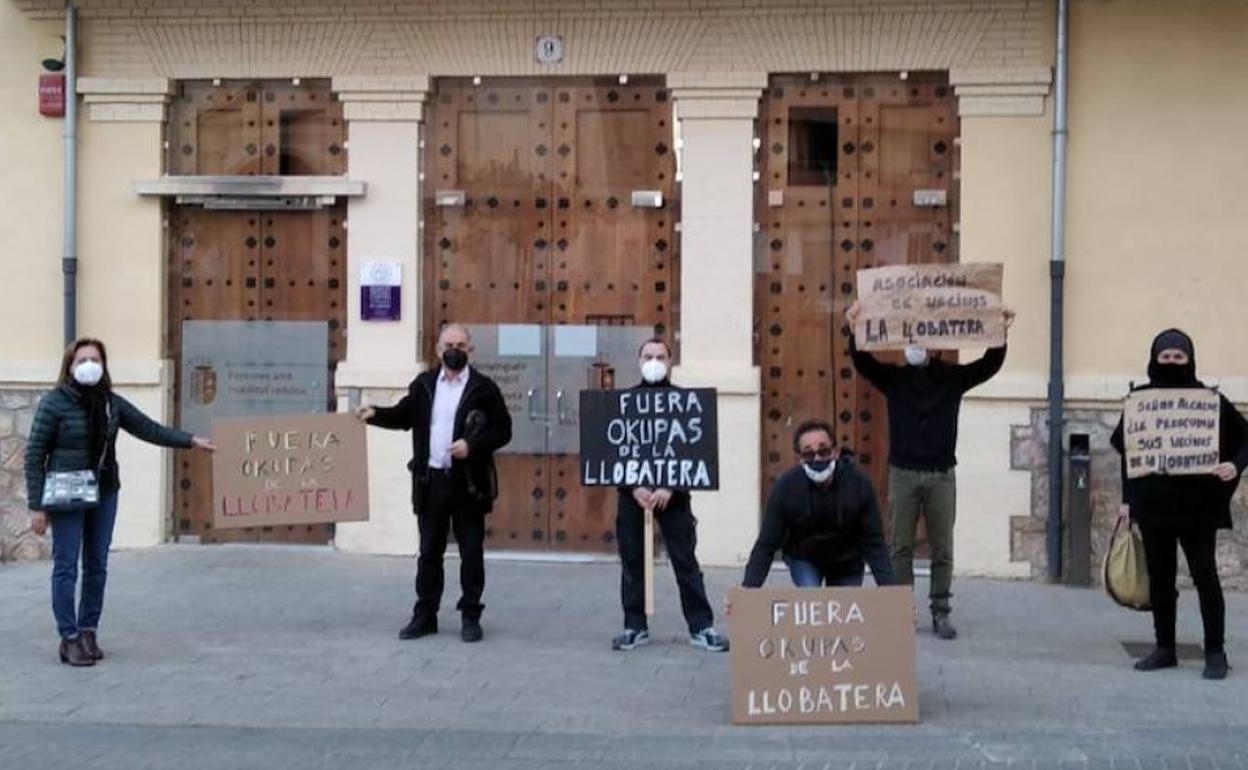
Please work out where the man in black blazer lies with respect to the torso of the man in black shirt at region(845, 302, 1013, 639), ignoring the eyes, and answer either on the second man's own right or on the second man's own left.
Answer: on the second man's own right

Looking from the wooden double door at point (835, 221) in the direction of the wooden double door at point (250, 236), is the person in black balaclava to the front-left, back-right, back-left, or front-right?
back-left

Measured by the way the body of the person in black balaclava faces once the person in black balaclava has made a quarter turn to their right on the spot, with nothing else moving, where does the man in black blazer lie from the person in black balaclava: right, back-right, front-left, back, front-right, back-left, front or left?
front

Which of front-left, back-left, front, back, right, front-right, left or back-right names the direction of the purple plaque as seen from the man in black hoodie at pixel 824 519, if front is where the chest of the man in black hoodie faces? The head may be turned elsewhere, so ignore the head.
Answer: back-right

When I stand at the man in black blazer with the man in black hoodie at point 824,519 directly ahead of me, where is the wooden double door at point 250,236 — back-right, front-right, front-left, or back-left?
back-left

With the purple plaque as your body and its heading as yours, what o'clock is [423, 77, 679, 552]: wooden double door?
The wooden double door is roughly at 9 o'clock from the purple plaque.

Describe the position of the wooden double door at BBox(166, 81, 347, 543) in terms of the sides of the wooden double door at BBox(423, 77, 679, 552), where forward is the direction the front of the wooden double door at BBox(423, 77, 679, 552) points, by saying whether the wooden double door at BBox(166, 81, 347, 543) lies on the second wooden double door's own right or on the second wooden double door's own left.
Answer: on the second wooden double door's own right

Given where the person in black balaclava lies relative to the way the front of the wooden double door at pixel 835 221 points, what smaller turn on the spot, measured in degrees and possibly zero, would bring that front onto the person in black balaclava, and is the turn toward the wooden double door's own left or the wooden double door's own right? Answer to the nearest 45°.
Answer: approximately 45° to the wooden double door's own left

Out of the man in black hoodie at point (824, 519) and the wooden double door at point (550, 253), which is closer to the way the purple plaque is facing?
the man in black hoodie

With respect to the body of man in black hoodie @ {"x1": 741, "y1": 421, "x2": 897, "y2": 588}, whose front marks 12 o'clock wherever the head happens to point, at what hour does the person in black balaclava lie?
The person in black balaclava is roughly at 8 o'clock from the man in black hoodie.

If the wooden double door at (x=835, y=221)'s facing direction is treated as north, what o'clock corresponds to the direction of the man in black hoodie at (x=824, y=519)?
The man in black hoodie is roughly at 12 o'clock from the wooden double door.

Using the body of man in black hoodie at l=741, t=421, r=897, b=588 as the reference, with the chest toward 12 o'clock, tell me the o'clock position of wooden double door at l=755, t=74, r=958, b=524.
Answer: The wooden double door is roughly at 6 o'clock from the man in black hoodie.
